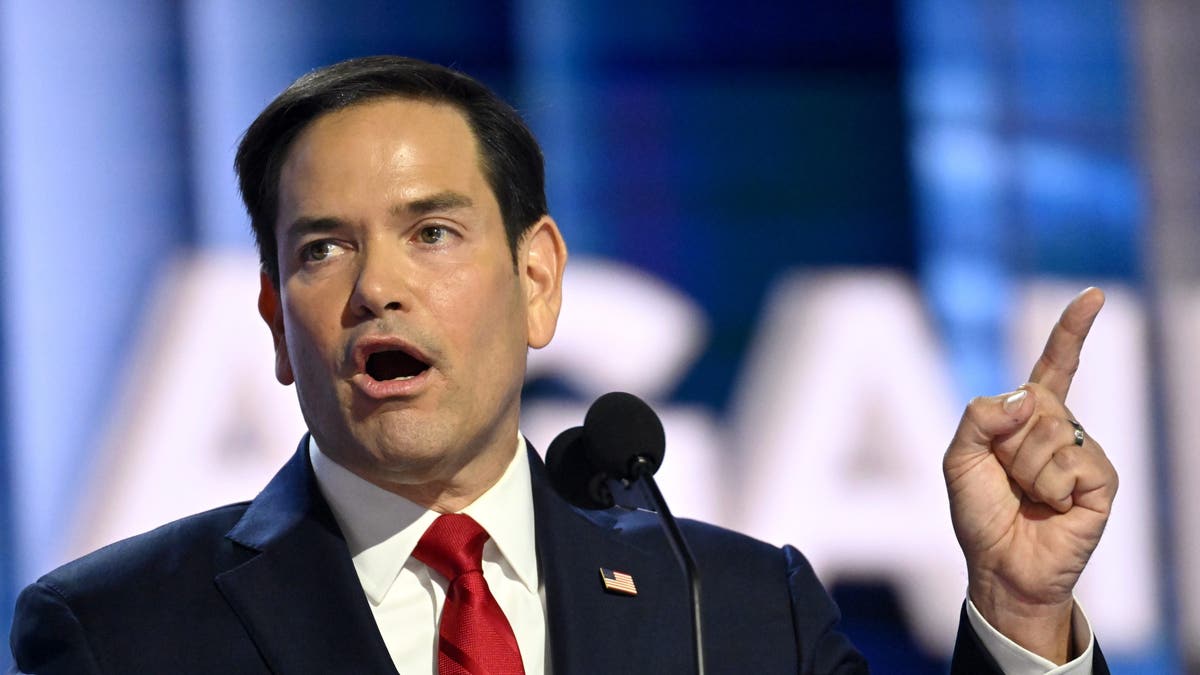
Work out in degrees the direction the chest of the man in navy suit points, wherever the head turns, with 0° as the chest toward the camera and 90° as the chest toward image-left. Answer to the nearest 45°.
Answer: approximately 0°

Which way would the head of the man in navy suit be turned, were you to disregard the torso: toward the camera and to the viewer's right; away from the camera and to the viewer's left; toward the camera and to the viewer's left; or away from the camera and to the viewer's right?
toward the camera and to the viewer's left
